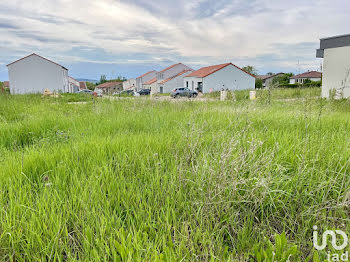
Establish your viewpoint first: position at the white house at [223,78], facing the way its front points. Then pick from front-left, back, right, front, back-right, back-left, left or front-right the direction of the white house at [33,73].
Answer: front-right

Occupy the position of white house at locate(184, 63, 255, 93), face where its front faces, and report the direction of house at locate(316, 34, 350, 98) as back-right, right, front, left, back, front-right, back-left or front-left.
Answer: front-left

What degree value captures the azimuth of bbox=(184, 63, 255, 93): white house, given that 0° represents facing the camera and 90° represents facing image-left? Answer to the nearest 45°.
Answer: approximately 45°
